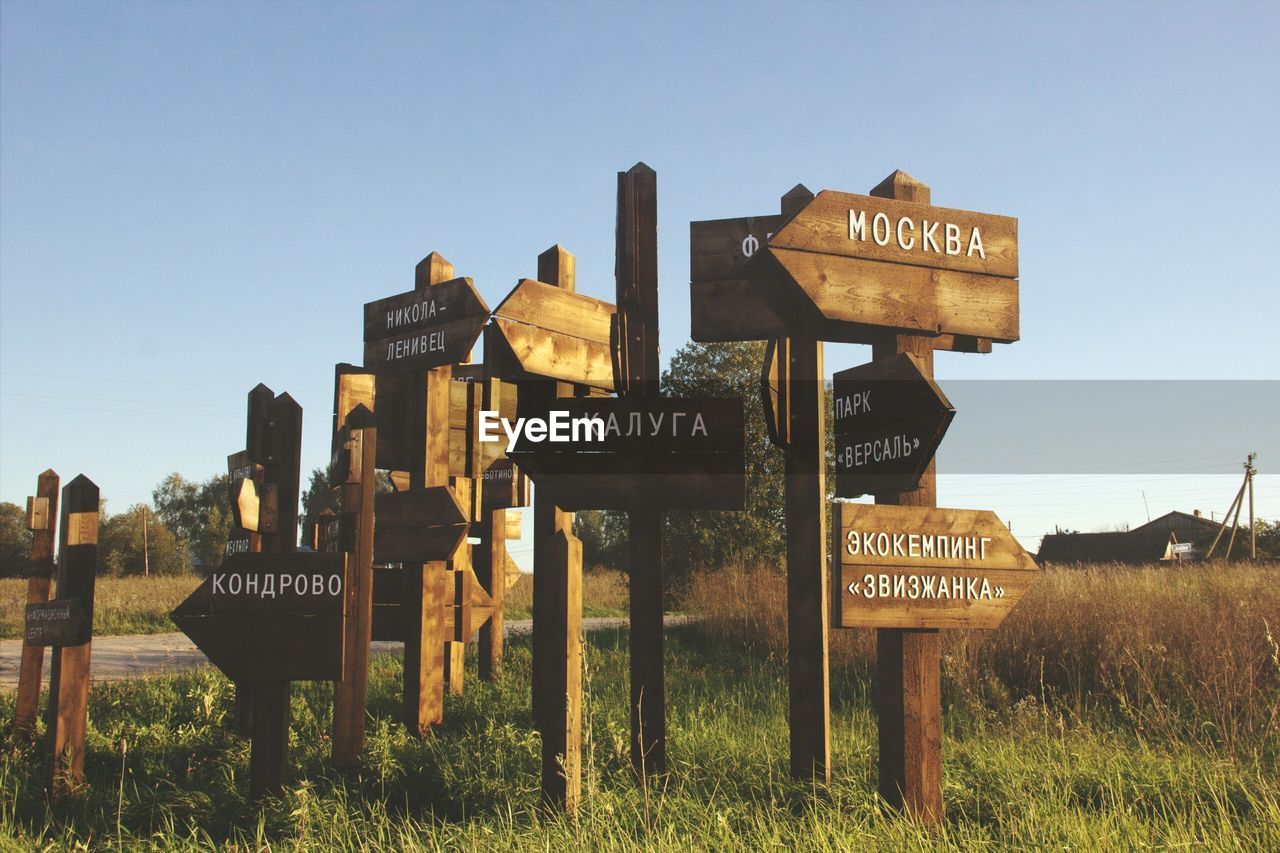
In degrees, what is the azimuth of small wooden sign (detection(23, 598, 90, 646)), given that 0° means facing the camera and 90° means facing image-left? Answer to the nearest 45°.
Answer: approximately 45°

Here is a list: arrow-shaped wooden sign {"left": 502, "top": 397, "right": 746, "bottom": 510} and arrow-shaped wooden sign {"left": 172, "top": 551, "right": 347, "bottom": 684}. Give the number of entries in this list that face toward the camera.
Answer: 2

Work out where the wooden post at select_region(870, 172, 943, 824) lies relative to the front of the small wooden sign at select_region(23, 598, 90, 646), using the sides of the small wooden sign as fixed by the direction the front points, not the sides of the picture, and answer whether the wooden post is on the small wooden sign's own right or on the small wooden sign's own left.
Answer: on the small wooden sign's own left

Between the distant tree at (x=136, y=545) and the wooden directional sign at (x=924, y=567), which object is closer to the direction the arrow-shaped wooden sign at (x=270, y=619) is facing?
the wooden directional sign

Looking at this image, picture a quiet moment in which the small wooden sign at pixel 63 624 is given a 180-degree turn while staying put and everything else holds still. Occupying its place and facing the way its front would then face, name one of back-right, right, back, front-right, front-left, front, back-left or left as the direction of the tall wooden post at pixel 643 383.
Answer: right

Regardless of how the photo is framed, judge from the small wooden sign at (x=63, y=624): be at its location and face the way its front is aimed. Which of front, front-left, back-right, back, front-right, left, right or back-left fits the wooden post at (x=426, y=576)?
back-left

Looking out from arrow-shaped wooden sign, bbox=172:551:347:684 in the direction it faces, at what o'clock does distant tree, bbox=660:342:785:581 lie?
The distant tree is roughly at 7 o'clock from the arrow-shaped wooden sign.
